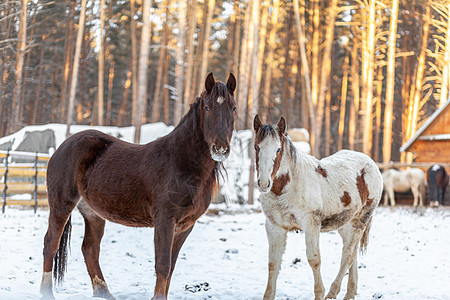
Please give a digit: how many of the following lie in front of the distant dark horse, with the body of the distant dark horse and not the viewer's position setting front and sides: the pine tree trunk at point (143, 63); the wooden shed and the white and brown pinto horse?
1

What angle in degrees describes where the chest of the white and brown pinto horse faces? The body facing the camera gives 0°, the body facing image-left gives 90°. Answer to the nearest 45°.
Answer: approximately 45°

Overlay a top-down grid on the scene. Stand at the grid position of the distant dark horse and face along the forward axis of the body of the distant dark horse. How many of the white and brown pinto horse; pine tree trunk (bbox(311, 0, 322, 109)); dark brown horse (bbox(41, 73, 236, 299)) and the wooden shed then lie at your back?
2
